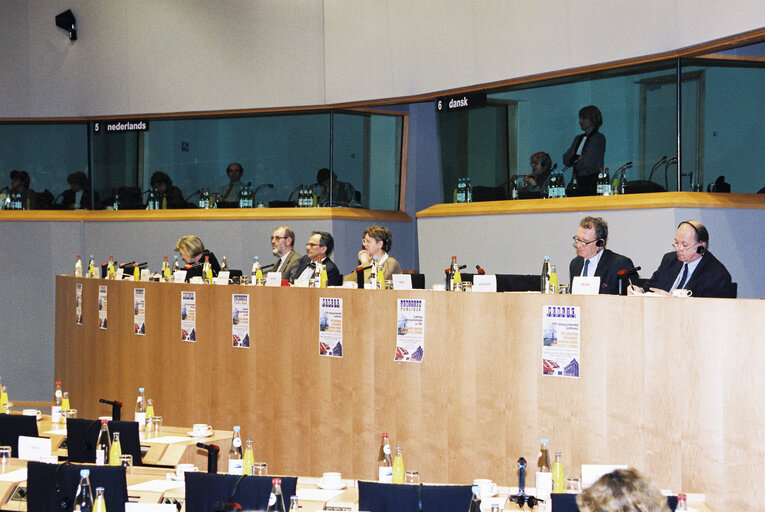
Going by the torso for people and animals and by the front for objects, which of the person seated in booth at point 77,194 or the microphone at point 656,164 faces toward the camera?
the person seated in booth

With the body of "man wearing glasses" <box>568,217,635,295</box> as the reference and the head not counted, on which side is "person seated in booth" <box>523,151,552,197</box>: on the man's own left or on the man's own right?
on the man's own right

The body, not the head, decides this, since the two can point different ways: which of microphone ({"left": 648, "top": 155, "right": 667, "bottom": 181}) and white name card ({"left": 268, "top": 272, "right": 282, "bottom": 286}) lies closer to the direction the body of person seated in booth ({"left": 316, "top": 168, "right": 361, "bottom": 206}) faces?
the white name card

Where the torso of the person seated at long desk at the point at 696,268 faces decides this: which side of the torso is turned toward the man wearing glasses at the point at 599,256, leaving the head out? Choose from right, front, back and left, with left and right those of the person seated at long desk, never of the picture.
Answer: right

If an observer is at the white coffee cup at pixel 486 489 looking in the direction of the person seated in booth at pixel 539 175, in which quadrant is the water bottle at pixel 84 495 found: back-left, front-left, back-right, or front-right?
back-left

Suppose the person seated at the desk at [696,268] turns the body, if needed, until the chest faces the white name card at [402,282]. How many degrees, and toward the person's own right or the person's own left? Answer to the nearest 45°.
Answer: approximately 45° to the person's own right

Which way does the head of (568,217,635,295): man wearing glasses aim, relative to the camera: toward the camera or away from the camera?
toward the camera

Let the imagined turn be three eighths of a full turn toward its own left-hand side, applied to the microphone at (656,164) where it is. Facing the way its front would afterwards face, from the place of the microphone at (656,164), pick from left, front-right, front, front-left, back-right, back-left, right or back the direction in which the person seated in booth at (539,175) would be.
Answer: front

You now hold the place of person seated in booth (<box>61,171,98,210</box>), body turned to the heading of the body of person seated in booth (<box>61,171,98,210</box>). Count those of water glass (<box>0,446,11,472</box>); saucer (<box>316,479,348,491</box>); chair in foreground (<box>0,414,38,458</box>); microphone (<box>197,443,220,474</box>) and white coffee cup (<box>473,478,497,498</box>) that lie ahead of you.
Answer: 5

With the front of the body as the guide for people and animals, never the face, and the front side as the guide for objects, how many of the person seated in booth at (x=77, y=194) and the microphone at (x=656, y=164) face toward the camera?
1

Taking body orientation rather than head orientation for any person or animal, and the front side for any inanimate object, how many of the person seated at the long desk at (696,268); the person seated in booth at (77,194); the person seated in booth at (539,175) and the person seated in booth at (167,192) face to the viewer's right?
0

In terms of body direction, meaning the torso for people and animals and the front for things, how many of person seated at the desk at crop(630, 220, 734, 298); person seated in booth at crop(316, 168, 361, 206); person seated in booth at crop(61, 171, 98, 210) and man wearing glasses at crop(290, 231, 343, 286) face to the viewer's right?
0

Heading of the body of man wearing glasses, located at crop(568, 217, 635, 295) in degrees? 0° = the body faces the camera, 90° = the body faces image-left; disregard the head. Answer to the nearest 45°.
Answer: approximately 45°

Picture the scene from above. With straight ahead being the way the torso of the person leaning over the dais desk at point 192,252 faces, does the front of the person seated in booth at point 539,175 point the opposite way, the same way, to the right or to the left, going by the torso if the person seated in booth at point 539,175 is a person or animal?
the same way

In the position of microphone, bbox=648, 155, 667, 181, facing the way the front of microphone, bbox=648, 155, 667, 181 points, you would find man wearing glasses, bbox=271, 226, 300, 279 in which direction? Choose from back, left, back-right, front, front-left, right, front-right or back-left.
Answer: back

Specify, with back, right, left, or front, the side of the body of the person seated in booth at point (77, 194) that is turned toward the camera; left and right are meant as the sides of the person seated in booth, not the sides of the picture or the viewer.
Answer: front
